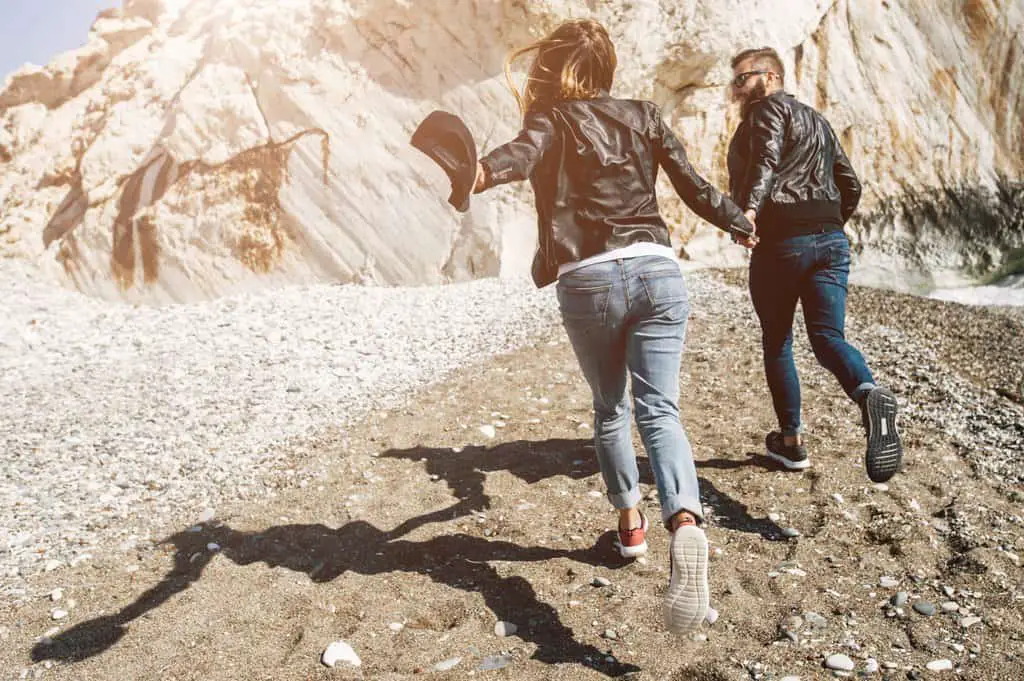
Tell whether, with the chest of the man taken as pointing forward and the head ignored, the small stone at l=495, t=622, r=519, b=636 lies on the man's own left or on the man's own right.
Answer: on the man's own left

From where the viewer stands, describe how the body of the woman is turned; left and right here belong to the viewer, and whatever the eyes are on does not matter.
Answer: facing away from the viewer

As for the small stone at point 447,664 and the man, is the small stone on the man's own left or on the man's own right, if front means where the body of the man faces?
on the man's own left

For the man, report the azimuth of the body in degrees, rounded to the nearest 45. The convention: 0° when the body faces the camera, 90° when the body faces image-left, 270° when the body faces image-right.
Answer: approximately 135°

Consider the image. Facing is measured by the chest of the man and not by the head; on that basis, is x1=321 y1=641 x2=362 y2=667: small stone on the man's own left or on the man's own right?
on the man's own left

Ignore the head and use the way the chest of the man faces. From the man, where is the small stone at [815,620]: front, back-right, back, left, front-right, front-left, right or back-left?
back-left

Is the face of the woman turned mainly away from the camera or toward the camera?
away from the camera
